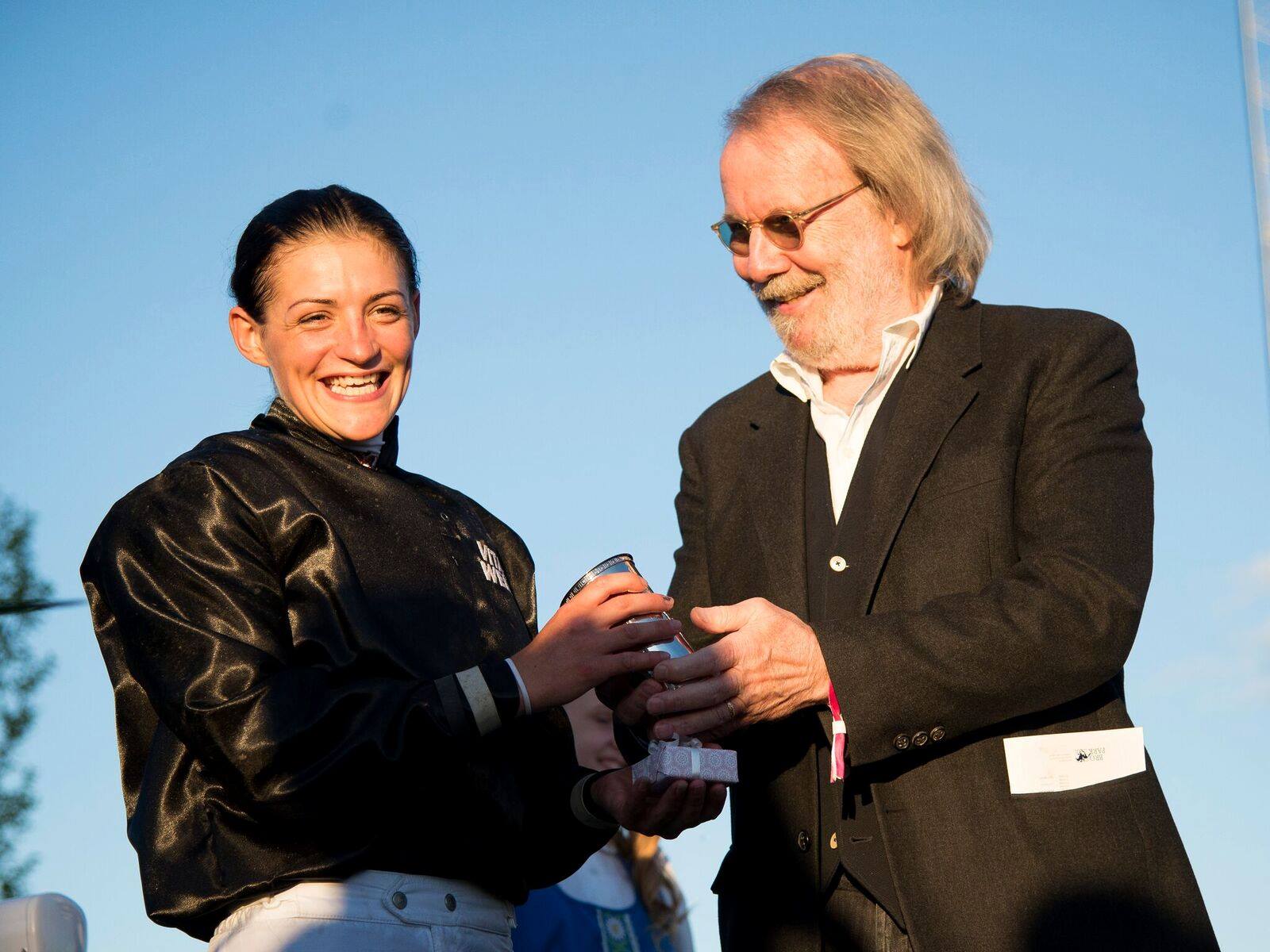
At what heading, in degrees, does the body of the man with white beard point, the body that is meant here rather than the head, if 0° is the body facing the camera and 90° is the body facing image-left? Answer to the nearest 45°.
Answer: approximately 45°

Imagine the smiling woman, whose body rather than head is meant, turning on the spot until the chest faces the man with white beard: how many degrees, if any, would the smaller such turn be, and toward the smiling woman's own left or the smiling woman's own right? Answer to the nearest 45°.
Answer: approximately 45° to the smiling woman's own left

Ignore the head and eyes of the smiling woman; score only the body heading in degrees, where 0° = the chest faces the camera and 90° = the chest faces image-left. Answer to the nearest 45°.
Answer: approximately 315°

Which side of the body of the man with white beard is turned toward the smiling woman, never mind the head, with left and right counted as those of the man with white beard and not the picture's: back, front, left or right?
front

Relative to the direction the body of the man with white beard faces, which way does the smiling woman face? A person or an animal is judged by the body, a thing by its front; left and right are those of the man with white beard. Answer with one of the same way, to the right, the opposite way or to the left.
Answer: to the left

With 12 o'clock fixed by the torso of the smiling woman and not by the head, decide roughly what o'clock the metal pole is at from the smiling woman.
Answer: The metal pole is roughly at 9 o'clock from the smiling woman.

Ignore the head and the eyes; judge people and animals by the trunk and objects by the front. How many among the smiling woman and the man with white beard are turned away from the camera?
0

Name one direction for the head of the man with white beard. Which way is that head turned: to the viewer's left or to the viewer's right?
to the viewer's left

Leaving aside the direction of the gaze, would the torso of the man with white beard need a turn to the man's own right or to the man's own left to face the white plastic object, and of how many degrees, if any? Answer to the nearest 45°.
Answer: approximately 45° to the man's own right

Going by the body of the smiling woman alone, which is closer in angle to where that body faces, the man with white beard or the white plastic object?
the man with white beard
